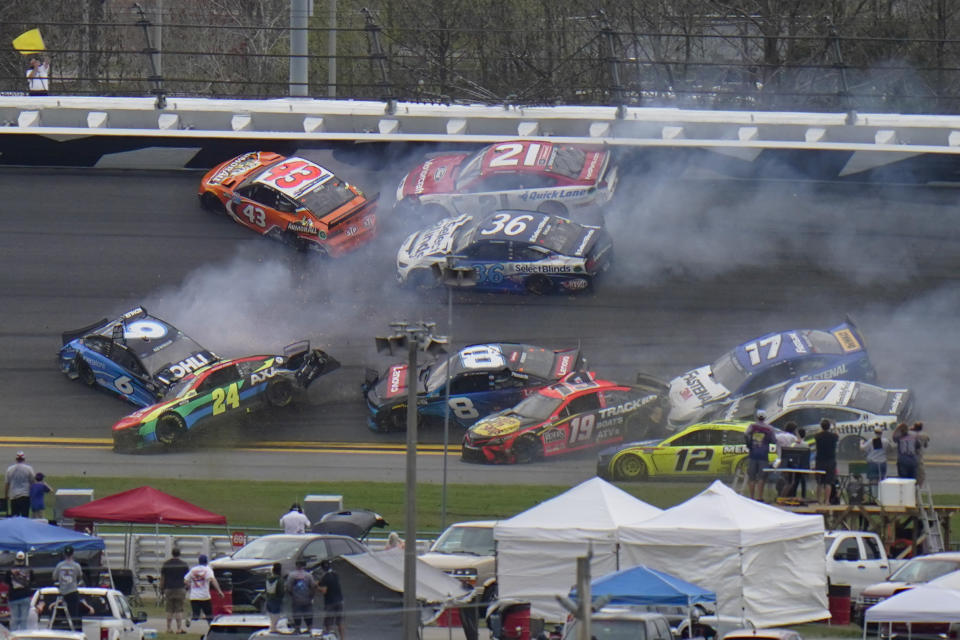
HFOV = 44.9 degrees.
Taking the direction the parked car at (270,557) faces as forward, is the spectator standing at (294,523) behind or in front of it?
behind

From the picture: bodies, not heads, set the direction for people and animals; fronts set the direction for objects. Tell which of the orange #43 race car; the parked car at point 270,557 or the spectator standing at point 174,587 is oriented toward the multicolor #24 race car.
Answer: the spectator standing

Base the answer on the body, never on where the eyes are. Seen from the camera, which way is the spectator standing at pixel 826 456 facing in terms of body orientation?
away from the camera

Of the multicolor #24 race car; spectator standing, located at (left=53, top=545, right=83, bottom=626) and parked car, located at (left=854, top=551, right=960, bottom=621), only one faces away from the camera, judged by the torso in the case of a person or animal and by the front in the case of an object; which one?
the spectator standing

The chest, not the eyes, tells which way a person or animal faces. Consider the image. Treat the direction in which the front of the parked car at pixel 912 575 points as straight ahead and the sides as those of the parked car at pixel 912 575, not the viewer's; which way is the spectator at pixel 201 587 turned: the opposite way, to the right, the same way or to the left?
to the right

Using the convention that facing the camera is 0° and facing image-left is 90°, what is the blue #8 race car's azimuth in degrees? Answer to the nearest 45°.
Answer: approximately 45°

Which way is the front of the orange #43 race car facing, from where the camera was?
facing away from the viewer and to the left of the viewer

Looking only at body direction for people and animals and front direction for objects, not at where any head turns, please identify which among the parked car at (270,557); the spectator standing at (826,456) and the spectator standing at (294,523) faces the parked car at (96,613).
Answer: the parked car at (270,557)

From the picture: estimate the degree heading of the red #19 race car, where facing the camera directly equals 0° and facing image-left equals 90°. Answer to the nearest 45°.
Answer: approximately 45°

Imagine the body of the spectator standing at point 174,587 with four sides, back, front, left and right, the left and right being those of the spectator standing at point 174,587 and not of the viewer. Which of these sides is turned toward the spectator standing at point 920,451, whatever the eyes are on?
right

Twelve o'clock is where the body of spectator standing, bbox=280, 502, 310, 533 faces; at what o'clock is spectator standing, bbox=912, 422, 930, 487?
spectator standing, bbox=912, 422, 930, 487 is roughly at 3 o'clock from spectator standing, bbox=280, 502, 310, 533.

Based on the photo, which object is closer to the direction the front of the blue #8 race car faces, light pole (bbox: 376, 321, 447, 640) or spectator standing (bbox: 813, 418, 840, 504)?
the light pole

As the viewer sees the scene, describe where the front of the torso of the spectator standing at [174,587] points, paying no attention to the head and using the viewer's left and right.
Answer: facing away from the viewer

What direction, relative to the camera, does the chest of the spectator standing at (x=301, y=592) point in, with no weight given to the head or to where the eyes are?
away from the camera

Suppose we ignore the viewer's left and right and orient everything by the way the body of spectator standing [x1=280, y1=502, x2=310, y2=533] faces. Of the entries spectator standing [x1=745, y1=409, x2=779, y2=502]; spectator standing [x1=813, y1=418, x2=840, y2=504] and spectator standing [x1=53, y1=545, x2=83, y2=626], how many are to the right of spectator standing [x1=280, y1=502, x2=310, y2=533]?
2

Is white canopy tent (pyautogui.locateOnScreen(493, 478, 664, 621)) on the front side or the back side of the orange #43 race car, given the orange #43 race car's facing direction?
on the back side
